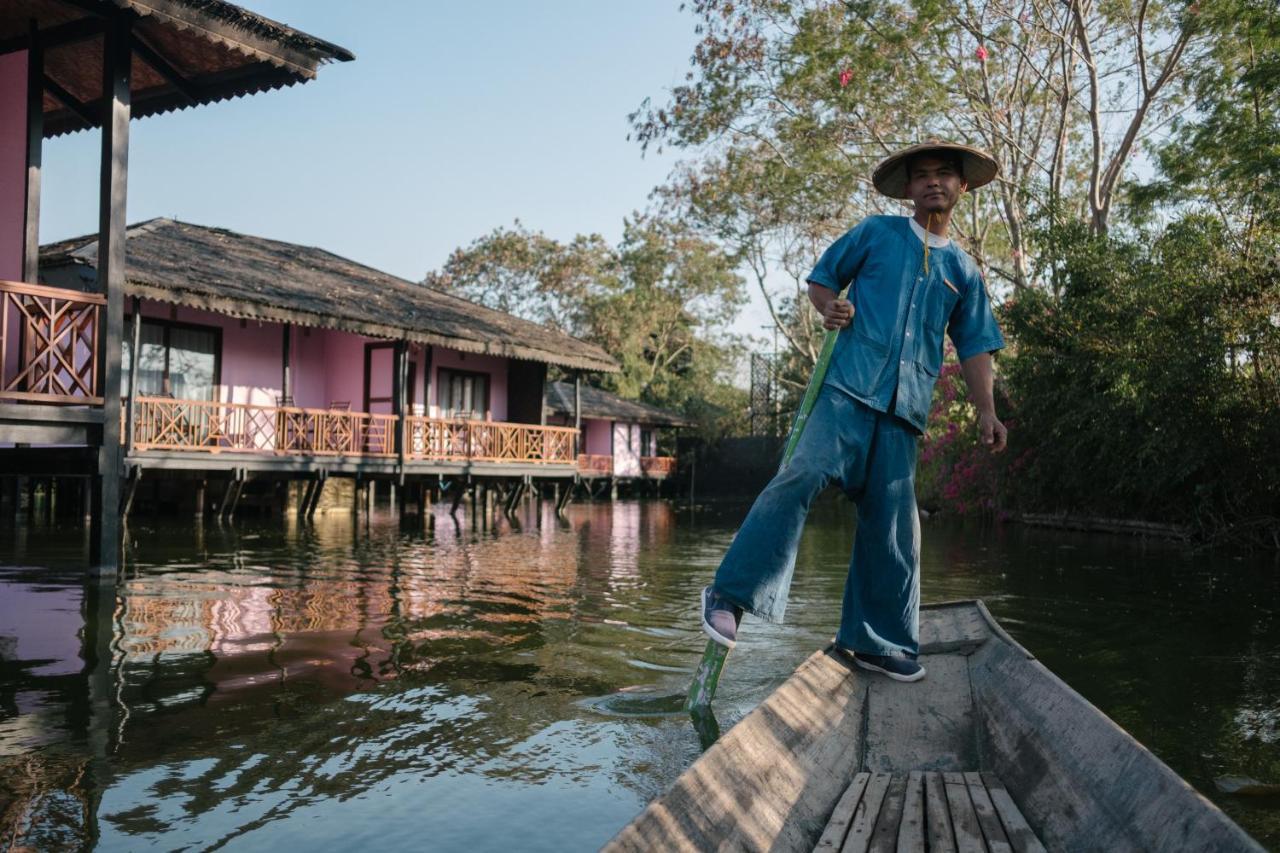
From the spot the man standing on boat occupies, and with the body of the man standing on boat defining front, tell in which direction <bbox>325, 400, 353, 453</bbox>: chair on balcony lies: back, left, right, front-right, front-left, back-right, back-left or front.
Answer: back-right

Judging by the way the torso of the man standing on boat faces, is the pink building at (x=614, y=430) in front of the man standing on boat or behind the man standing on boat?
behind

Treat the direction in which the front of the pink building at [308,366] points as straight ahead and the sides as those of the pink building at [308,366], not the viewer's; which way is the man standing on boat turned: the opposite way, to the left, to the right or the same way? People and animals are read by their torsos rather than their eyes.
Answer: to the right

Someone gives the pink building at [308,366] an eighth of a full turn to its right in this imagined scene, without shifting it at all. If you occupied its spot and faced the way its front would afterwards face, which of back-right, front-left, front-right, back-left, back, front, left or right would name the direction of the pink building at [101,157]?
front

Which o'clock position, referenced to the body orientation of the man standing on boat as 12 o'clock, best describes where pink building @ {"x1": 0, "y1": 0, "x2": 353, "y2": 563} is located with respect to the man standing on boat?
The pink building is roughly at 4 o'clock from the man standing on boat.

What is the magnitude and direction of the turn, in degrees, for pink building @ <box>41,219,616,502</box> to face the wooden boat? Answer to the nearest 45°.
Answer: approximately 45° to its right

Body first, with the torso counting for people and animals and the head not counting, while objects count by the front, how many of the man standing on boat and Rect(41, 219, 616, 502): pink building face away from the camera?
0

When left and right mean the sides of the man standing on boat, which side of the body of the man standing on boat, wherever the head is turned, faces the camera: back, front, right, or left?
front

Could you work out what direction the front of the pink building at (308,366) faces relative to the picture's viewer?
facing the viewer and to the right of the viewer

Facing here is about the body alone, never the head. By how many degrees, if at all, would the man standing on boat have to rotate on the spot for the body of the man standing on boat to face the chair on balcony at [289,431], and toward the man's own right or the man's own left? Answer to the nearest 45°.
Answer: approximately 135° to the man's own right

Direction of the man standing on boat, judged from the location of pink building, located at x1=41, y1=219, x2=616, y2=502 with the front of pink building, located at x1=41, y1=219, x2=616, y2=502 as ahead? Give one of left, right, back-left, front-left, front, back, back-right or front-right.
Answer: front-right
